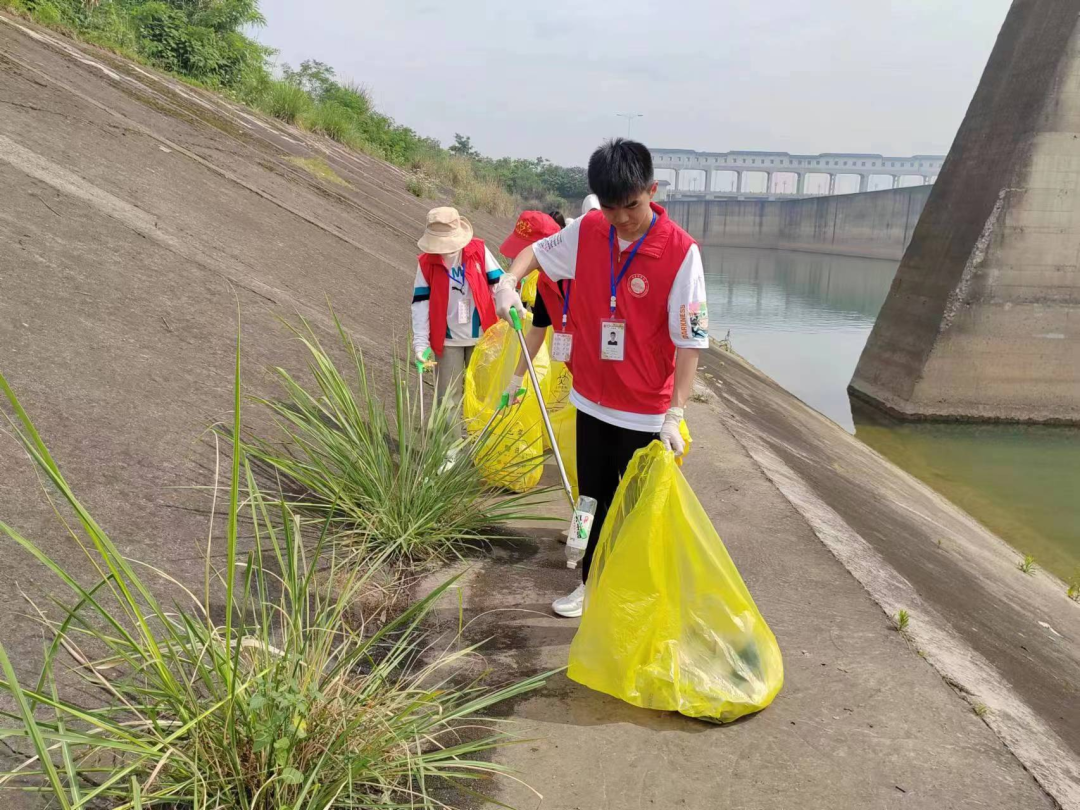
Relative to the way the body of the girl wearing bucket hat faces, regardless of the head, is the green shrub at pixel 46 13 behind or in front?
behind

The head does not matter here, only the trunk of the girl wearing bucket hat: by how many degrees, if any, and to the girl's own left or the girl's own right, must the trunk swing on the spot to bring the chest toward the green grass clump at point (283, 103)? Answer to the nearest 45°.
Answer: approximately 180°

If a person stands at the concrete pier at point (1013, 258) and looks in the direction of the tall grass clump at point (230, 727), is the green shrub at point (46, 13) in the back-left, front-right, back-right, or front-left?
front-right

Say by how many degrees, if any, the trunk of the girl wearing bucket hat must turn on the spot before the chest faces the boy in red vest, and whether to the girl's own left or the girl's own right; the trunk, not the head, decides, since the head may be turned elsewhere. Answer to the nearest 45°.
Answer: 0° — they already face them

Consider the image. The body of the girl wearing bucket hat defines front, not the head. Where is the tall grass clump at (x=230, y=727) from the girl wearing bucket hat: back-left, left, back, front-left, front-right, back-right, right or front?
front

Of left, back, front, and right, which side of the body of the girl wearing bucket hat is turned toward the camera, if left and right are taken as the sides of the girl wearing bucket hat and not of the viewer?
front

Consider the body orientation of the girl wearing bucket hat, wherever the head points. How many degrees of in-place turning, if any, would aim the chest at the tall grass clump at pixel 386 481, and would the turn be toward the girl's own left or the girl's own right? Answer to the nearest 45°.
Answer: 0° — they already face it

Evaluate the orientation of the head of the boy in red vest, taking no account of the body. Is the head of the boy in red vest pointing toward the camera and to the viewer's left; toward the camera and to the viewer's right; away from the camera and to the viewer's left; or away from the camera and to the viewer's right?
toward the camera and to the viewer's left

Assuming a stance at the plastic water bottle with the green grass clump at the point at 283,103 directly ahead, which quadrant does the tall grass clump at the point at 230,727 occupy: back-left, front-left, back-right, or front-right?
back-left

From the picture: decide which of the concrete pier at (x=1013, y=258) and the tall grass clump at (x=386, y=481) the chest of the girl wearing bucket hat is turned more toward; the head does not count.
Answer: the tall grass clump

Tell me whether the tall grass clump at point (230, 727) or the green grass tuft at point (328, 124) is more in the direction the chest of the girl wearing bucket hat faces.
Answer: the tall grass clump

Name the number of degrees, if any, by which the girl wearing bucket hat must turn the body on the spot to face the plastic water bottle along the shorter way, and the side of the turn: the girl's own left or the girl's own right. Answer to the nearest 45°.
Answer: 0° — they already face it
